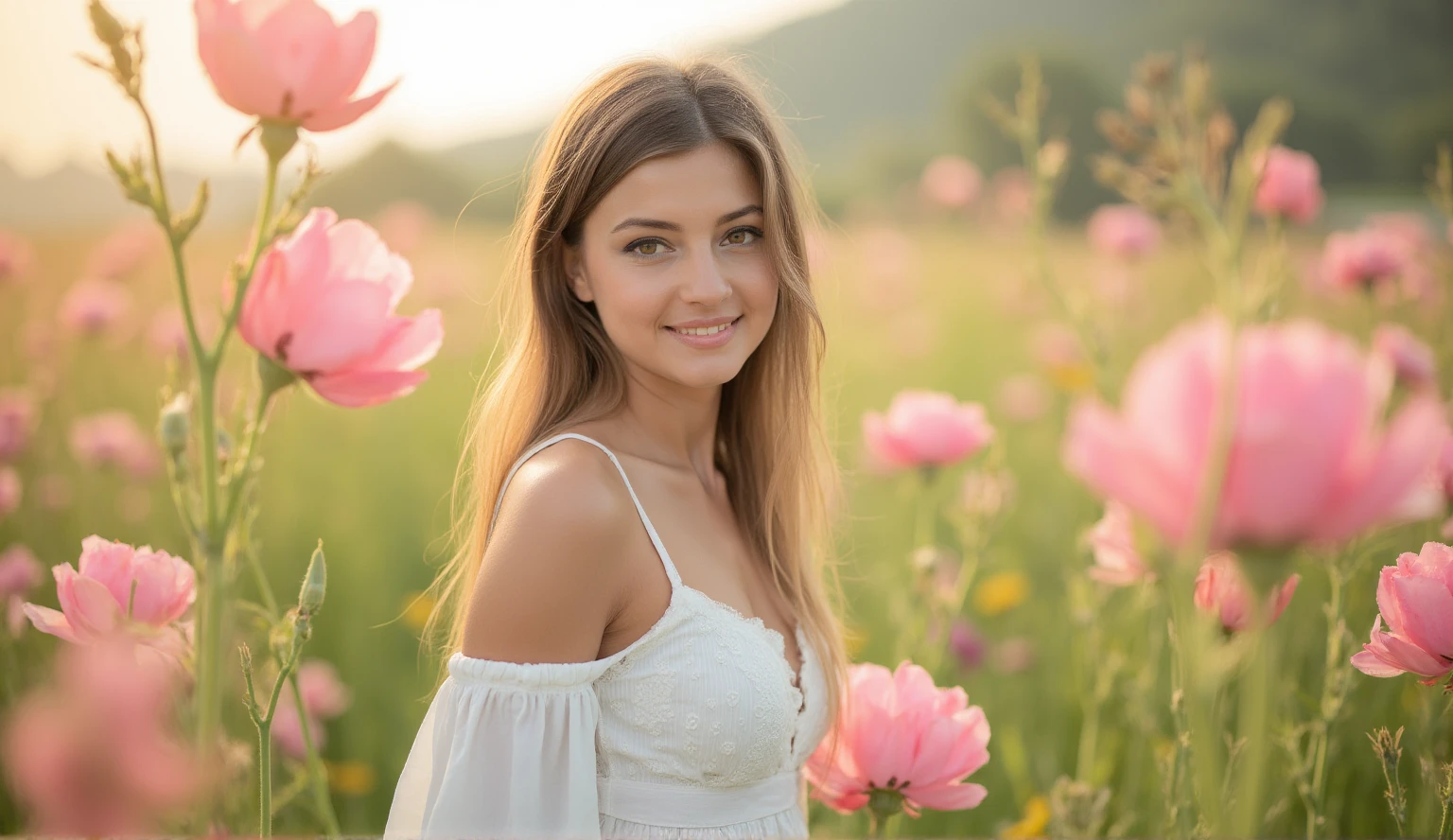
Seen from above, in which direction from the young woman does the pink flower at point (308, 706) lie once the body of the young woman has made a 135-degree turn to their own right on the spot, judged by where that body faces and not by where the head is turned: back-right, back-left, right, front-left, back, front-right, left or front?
front-right

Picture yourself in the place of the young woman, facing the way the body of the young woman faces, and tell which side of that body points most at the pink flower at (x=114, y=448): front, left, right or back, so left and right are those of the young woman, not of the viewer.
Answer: back

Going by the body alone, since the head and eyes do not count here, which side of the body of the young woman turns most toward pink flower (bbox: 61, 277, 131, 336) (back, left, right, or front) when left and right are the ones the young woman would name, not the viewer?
back

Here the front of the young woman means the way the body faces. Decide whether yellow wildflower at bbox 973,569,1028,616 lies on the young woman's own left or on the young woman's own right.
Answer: on the young woman's own left

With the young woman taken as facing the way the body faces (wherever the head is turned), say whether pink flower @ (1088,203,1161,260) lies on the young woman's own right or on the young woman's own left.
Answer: on the young woman's own left

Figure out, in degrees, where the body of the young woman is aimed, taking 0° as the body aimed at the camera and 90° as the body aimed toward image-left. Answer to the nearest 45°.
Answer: approximately 315°

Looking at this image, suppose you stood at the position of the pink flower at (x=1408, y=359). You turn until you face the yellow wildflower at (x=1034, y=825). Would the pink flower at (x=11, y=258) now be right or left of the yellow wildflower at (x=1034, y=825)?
right

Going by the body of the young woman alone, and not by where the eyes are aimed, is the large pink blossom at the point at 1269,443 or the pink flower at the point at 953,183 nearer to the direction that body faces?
the large pink blossom

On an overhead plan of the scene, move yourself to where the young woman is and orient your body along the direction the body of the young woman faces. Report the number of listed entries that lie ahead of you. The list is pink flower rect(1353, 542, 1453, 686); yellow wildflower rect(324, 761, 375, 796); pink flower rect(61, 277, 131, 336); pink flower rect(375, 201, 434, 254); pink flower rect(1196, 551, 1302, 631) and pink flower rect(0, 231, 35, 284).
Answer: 2

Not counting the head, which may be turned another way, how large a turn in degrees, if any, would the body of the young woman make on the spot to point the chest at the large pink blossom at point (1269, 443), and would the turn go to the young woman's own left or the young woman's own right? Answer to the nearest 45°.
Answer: approximately 45° to the young woman's own right

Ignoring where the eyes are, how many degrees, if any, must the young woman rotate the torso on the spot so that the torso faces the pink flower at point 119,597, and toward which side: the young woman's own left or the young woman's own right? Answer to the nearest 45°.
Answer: approximately 90° to the young woman's own right

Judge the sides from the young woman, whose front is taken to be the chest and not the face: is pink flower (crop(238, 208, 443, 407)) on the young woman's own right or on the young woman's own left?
on the young woman's own right
